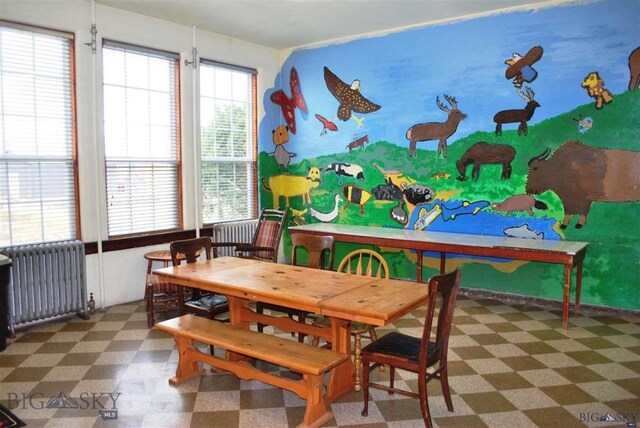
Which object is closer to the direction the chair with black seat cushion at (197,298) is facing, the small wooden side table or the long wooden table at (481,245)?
the long wooden table

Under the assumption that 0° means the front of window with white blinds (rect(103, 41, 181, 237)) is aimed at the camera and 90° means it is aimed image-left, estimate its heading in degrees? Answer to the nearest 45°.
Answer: approximately 315°

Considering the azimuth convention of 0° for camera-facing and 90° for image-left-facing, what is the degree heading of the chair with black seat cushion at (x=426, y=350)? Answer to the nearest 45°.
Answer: approximately 135°

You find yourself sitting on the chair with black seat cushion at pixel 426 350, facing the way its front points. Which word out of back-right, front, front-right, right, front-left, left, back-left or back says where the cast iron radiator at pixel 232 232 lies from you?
front

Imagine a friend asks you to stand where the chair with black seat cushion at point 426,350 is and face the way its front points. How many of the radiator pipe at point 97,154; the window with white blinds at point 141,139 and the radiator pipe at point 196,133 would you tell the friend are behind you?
0

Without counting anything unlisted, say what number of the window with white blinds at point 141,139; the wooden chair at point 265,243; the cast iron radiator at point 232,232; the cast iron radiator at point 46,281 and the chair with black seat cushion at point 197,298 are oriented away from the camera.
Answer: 0

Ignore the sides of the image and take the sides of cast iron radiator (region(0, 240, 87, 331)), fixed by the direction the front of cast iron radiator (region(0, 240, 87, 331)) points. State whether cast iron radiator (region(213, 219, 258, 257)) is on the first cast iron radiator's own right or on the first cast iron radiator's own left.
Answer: on the first cast iron radiator's own left

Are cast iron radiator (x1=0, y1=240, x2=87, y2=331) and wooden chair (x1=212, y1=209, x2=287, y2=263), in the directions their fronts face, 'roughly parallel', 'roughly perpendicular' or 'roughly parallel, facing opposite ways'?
roughly perpendicular

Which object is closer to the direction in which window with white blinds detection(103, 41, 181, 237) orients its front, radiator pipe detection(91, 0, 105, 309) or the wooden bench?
the wooden bench

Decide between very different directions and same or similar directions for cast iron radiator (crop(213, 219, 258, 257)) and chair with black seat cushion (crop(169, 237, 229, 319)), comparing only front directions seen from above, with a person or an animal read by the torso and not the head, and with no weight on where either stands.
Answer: same or similar directions

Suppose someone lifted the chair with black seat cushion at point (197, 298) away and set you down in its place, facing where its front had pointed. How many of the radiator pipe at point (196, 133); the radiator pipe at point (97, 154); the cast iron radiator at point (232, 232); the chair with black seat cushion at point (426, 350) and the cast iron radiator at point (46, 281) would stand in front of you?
1

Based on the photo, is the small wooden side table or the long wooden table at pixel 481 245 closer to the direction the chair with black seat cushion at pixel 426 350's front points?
the small wooden side table

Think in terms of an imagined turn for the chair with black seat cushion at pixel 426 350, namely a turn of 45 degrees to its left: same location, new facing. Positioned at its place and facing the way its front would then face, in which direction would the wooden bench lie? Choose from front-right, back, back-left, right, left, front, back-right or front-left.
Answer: front

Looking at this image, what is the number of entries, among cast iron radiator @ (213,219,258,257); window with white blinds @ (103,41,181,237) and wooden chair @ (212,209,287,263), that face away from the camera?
0

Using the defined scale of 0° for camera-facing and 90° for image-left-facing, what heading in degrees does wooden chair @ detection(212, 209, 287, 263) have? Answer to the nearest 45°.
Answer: approximately 45°

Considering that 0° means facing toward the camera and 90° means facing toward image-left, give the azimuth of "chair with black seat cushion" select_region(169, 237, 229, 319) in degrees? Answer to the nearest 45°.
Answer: approximately 315°

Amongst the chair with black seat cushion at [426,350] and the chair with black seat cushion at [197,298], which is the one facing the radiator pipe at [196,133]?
the chair with black seat cushion at [426,350]

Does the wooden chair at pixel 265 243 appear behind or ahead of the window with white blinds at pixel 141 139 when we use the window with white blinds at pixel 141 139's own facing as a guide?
ahead

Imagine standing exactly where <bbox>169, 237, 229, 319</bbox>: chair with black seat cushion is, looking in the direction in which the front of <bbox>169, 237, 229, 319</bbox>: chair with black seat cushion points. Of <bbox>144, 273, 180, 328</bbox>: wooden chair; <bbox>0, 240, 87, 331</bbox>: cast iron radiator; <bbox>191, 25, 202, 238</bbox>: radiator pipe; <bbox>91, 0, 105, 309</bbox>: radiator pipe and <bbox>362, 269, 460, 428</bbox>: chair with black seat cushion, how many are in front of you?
1
